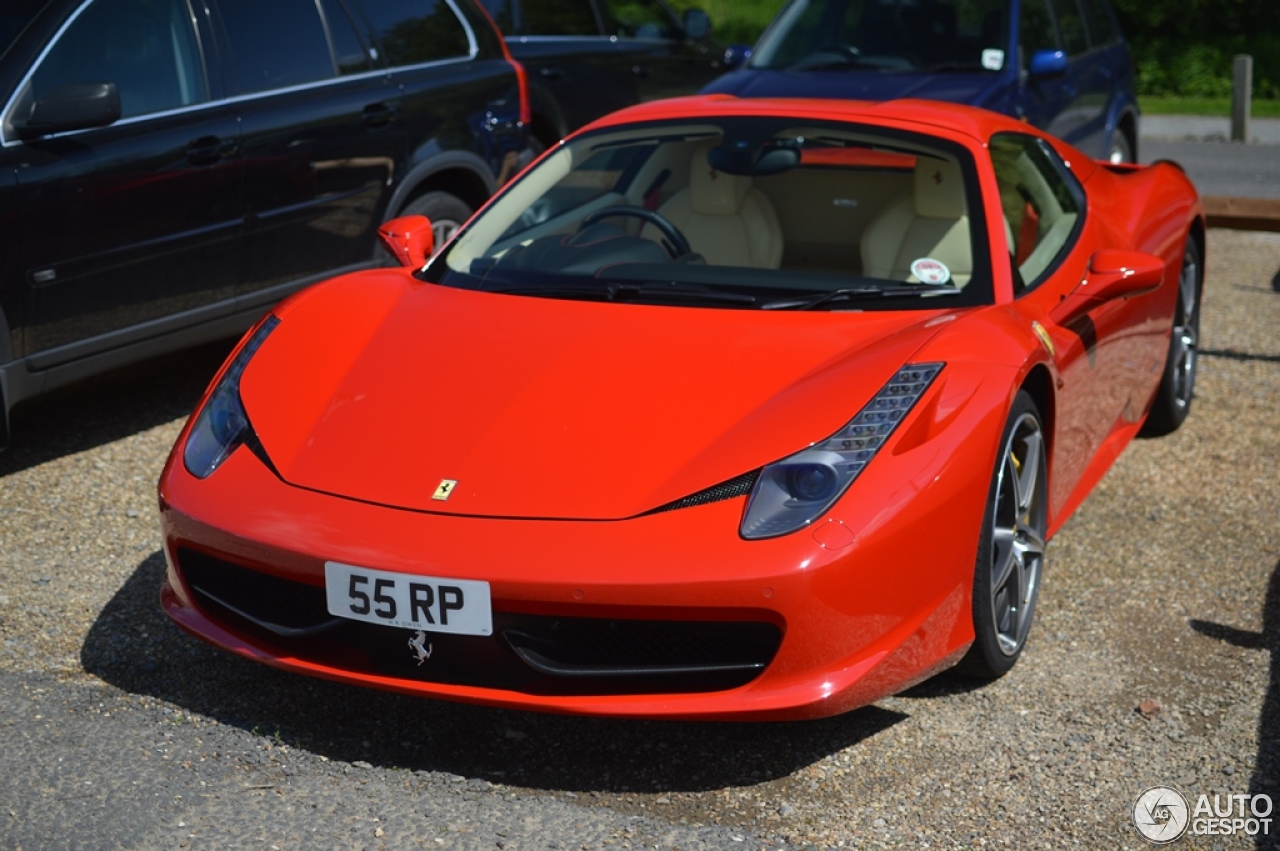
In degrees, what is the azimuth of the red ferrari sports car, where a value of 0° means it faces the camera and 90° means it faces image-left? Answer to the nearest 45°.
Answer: approximately 45°

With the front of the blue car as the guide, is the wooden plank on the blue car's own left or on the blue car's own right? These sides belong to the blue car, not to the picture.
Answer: on the blue car's own left

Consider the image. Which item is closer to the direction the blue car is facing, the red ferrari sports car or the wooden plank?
the red ferrari sports car

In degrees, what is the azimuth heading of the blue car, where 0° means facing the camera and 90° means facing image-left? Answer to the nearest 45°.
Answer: approximately 45°

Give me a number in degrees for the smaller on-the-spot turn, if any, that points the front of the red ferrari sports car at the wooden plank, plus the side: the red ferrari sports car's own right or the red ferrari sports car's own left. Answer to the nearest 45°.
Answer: approximately 180°
